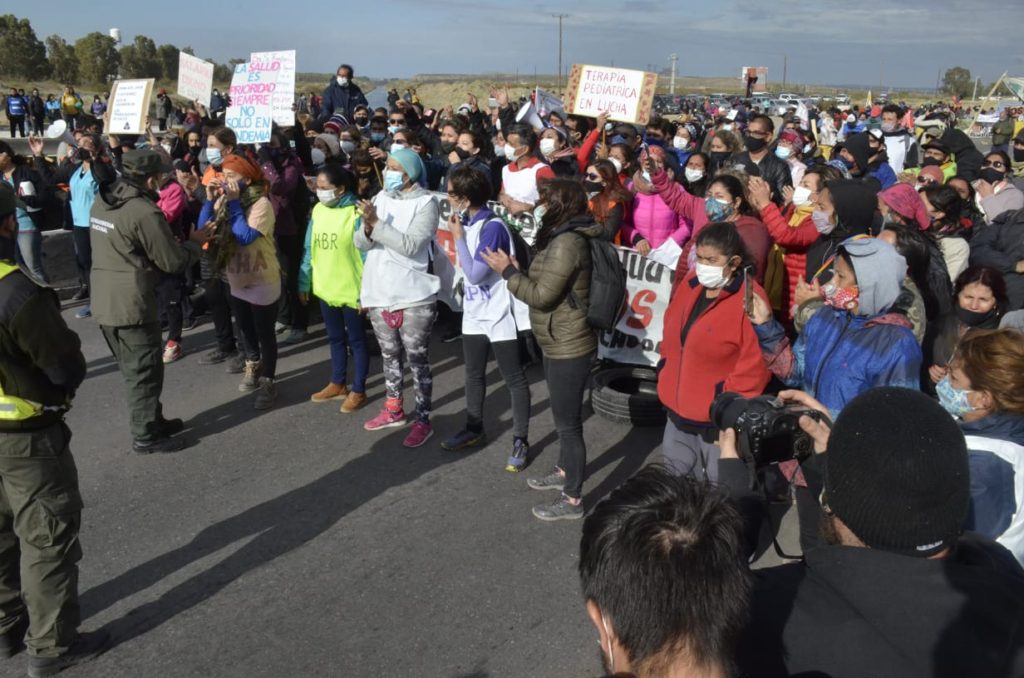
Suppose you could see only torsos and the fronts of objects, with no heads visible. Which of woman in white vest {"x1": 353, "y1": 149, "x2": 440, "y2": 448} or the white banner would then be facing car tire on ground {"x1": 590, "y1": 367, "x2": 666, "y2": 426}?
the white banner

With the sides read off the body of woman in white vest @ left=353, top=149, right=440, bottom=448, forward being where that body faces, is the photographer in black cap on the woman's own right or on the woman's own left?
on the woman's own left

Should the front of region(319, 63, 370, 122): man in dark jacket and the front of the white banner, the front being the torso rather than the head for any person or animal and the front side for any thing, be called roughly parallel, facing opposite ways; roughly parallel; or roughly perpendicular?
roughly parallel

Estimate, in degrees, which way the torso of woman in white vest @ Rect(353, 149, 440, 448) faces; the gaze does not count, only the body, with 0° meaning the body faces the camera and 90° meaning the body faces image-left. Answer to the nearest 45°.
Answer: approximately 45°

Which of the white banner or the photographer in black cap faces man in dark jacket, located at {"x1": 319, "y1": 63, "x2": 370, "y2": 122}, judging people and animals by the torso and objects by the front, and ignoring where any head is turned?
the photographer in black cap

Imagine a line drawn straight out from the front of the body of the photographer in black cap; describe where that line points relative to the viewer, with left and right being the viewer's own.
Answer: facing away from the viewer and to the left of the viewer

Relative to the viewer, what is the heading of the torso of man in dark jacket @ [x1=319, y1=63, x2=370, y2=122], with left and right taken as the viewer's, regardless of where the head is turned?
facing the viewer

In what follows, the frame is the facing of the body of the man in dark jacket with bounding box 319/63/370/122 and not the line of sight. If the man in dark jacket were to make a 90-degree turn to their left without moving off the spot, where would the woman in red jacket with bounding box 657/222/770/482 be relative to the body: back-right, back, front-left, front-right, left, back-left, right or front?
right

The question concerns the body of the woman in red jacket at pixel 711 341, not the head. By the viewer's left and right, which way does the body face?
facing the viewer and to the left of the viewer

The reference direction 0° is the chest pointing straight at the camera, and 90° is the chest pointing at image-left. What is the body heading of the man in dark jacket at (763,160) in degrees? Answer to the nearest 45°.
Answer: approximately 45°

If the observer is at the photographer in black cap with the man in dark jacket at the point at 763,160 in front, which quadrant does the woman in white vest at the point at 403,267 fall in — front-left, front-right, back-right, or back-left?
front-left

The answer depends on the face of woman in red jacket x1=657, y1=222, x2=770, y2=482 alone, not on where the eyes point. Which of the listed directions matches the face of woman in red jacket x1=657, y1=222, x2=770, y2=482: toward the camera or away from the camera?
toward the camera

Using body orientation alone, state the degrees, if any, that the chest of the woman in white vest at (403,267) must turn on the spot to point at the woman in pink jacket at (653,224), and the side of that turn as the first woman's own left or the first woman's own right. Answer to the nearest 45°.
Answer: approximately 180°

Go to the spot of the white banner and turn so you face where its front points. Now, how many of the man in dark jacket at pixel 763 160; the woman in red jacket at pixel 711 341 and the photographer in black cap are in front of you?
2

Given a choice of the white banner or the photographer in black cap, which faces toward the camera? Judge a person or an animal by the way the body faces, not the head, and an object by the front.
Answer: the white banner

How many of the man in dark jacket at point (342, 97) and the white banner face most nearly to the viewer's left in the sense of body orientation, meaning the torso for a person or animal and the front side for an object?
0
